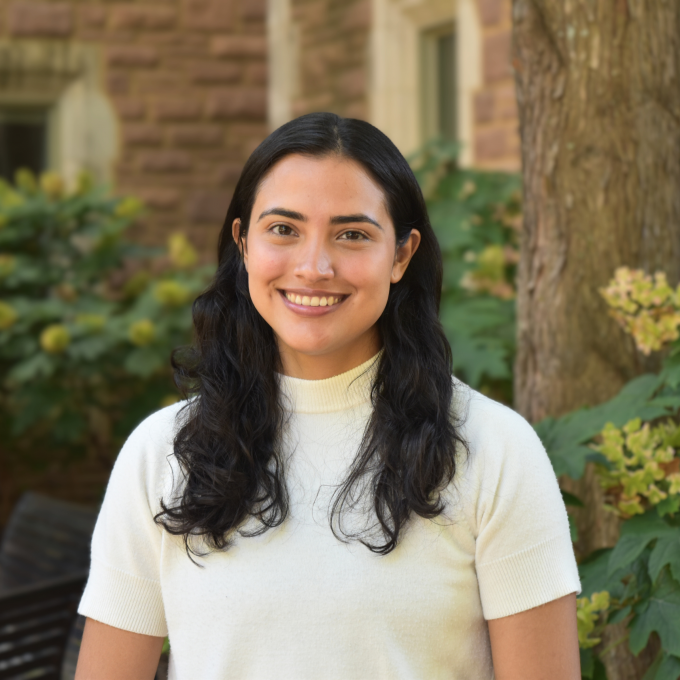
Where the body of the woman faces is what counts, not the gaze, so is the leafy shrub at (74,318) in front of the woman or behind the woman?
behind

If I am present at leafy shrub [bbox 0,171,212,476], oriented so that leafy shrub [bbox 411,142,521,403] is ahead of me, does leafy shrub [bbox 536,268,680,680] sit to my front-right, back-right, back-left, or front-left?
front-right

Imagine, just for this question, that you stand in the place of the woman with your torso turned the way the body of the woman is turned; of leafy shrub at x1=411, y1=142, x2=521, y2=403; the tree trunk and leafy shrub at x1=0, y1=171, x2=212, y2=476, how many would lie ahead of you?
0

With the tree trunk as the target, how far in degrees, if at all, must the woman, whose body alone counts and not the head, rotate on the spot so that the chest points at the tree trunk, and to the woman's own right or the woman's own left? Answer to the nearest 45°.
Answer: approximately 135° to the woman's own left

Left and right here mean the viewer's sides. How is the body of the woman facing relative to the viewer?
facing the viewer

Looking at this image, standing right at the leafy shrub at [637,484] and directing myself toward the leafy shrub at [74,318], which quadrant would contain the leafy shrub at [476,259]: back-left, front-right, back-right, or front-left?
front-right

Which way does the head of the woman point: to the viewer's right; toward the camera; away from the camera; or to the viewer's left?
toward the camera

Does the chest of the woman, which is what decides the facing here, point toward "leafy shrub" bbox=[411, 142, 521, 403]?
no

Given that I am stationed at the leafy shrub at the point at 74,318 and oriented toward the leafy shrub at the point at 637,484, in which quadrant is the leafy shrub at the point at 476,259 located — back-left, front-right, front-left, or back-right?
front-left
